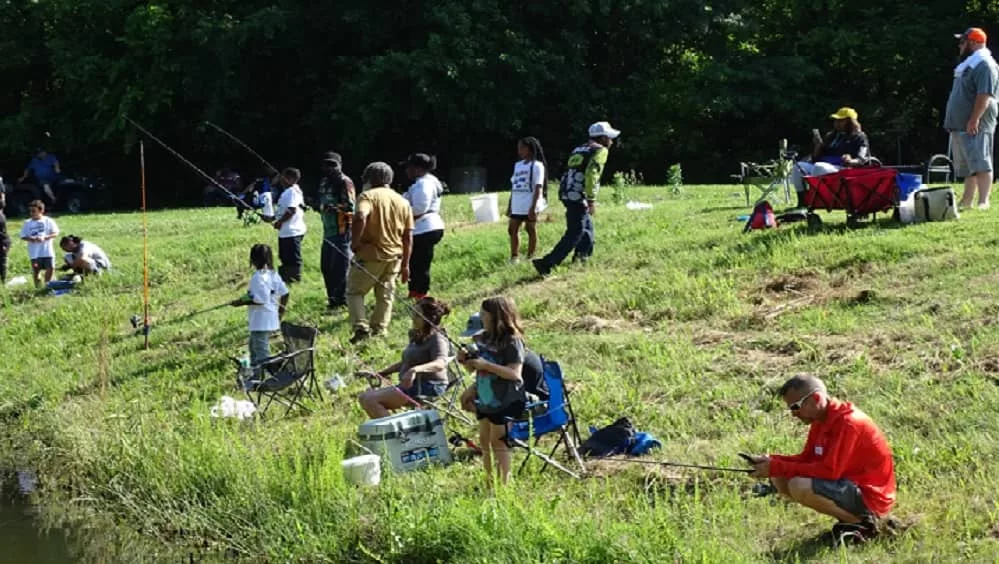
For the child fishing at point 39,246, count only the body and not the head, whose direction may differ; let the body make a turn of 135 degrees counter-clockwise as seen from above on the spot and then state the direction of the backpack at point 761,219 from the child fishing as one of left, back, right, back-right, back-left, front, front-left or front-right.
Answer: right

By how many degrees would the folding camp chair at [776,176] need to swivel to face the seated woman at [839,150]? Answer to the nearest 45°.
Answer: approximately 135° to its left

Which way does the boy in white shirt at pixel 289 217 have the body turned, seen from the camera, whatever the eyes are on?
to the viewer's left

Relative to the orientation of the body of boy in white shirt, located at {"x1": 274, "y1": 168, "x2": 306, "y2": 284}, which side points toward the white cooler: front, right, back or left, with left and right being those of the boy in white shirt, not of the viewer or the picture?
left

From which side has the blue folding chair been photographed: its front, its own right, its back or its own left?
left

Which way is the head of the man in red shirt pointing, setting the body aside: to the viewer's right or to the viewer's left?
to the viewer's left

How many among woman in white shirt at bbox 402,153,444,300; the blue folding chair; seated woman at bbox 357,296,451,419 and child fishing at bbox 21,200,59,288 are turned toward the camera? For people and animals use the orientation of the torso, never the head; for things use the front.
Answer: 1

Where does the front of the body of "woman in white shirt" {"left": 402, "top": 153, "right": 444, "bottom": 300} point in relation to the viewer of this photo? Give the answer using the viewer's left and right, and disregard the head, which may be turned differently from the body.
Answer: facing to the left of the viewer

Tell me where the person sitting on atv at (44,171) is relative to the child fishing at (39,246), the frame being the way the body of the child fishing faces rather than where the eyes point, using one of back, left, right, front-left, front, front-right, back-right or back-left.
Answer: back

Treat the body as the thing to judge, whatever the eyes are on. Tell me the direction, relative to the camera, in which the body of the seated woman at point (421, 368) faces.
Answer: to the viewer's left

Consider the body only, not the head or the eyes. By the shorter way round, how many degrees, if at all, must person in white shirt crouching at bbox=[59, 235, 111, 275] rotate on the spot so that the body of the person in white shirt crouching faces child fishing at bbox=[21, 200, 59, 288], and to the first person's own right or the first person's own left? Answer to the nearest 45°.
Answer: approximately 45° to the first person's own right

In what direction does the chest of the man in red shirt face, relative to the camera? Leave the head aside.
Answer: to the viewer's left

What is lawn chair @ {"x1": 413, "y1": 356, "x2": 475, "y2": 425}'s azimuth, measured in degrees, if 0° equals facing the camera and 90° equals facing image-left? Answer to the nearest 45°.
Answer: approximately 90°

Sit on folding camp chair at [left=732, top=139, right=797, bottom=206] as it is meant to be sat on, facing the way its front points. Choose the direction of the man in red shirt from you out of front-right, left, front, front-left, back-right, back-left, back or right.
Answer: left

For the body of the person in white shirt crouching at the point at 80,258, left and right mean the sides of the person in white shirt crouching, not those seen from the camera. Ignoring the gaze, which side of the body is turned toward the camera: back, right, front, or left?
left
